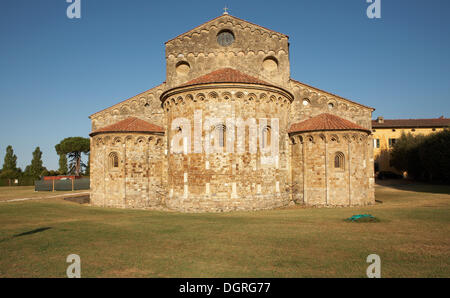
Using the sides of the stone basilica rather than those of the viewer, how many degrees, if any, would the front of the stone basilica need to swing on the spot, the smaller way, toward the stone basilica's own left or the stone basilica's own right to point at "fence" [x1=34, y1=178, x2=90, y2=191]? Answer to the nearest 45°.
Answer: approximately 45° to the stone basilica's own left

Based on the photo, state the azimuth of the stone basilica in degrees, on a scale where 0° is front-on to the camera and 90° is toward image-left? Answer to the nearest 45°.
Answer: approximately 180°
